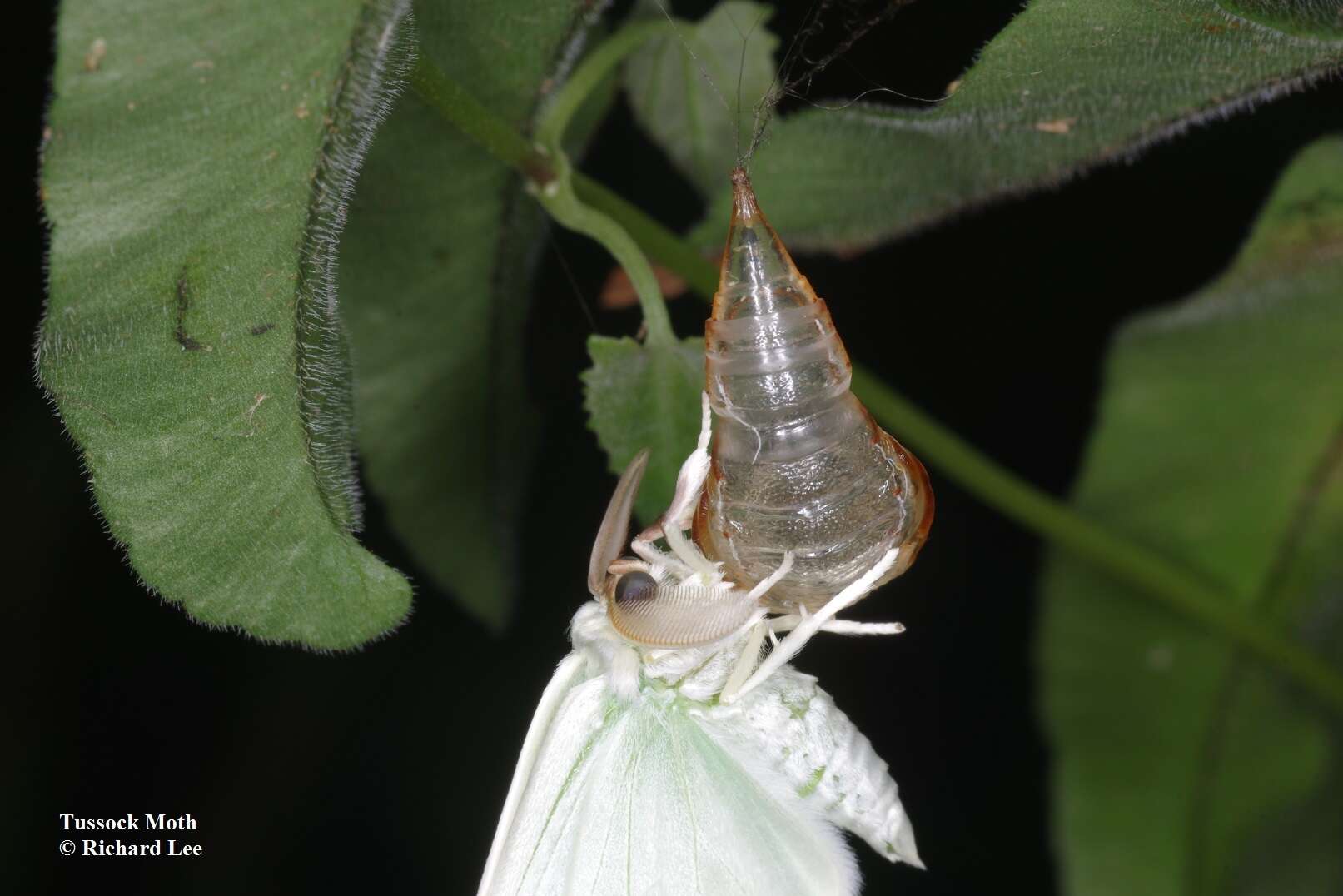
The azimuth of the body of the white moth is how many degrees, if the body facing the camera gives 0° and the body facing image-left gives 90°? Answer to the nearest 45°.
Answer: approximately 90°
